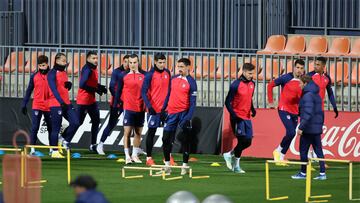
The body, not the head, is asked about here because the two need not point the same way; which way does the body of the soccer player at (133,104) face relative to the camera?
toward the camera

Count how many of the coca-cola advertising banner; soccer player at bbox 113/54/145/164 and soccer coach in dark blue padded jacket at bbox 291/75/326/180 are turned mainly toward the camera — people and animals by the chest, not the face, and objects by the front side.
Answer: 2

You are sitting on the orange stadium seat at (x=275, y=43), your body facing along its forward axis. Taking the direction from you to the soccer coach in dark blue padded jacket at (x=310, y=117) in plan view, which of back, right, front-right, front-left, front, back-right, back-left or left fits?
front-left

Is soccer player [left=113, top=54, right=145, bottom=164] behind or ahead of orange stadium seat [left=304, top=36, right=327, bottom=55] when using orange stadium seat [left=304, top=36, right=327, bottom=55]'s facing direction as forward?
ahead

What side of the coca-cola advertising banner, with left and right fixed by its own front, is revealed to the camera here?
front

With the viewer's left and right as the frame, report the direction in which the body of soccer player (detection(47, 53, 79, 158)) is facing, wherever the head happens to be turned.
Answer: facing the viewer and to the right of the viewer

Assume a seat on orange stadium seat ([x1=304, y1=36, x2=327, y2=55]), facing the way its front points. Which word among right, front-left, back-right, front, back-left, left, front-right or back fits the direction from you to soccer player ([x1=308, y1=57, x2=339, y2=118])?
front-left

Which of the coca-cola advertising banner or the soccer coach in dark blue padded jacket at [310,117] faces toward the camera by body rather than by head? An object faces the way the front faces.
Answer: the coca-cola advertising banner

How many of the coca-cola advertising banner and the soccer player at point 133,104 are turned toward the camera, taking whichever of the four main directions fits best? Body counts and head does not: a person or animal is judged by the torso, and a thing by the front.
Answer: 2
